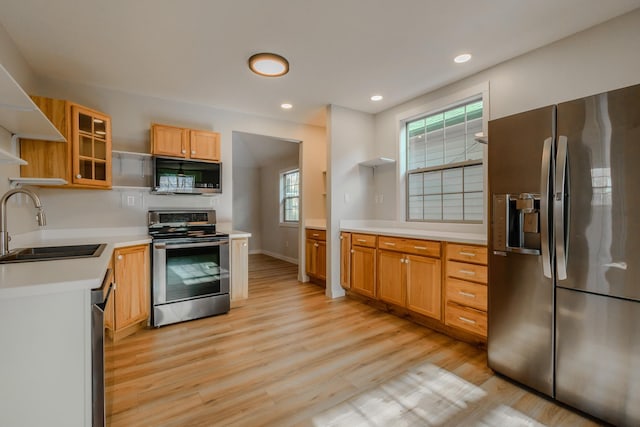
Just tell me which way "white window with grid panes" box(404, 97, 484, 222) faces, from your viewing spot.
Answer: facing the viewer and to the left of the viewer

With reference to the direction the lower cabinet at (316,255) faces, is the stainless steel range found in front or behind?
in front

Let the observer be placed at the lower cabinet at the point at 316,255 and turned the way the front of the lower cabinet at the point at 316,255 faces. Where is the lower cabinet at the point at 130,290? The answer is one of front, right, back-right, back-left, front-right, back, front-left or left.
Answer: front

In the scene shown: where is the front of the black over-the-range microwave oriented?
toward the camera

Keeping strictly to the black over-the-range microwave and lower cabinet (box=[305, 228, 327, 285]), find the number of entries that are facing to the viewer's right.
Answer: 0

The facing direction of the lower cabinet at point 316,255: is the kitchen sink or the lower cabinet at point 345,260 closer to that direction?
the kitchen sink

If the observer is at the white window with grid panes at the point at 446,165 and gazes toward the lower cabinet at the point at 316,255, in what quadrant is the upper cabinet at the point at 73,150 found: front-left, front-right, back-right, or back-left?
front-left

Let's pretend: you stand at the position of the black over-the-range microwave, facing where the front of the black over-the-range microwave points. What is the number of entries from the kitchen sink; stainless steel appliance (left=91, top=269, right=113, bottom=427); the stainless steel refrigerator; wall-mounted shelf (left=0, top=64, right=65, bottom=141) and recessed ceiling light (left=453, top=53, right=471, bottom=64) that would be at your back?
0

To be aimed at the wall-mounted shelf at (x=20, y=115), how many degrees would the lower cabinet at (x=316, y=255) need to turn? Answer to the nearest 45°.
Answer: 0° — it already faces it

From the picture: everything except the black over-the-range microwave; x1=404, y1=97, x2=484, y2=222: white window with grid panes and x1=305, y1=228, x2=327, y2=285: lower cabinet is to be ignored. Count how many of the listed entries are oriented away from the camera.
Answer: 0

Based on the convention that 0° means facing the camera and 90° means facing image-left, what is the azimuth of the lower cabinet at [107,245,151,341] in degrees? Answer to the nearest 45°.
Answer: approximately 315°
